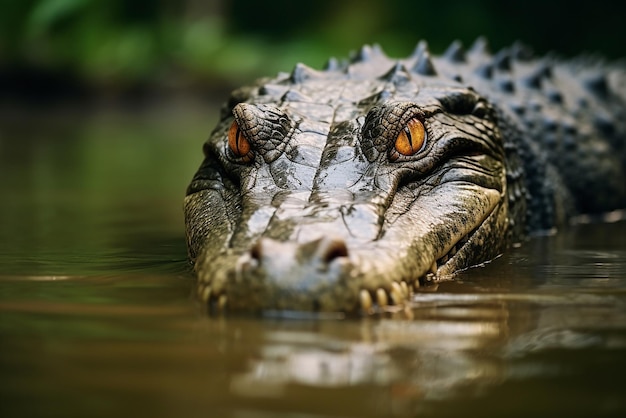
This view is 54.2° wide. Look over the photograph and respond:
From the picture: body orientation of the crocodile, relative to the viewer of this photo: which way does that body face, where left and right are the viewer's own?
facing the viewer and to the left of the viewer
